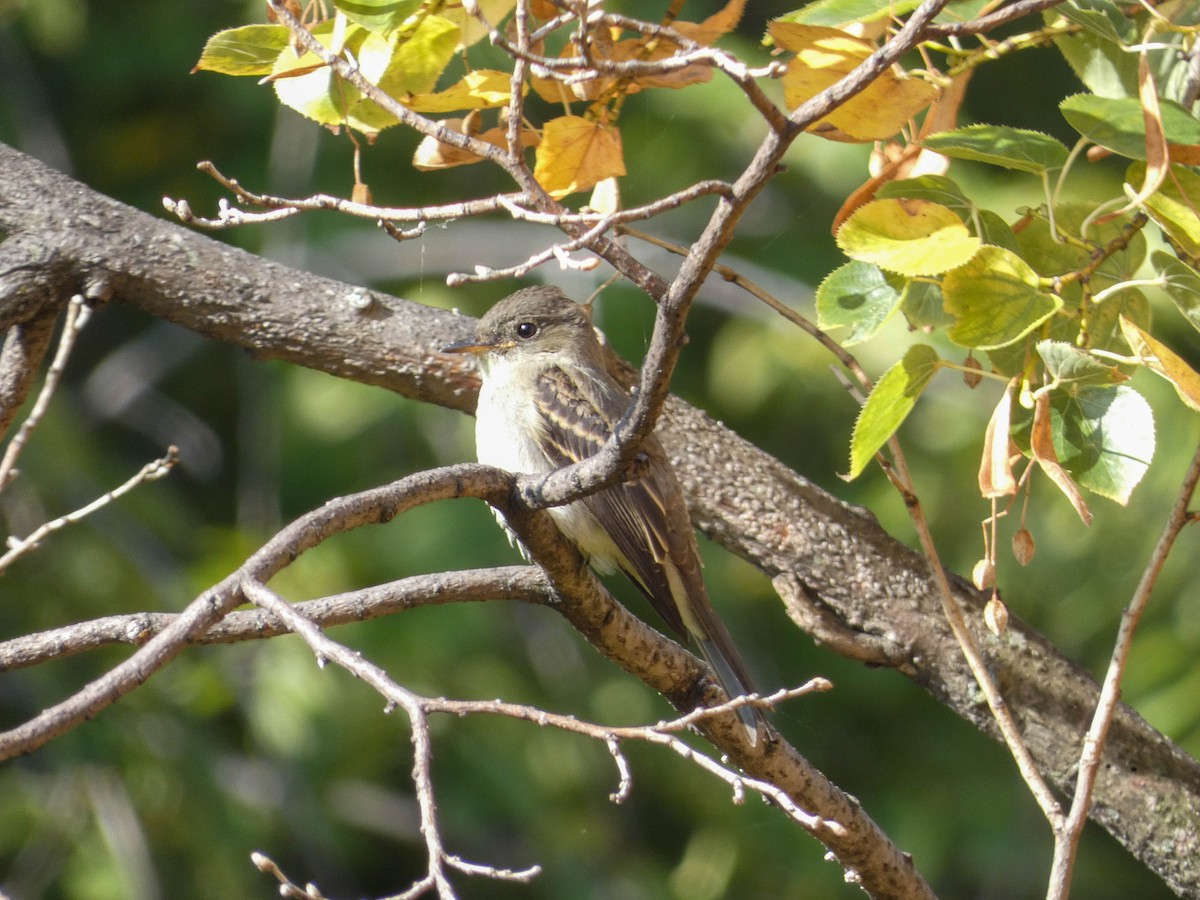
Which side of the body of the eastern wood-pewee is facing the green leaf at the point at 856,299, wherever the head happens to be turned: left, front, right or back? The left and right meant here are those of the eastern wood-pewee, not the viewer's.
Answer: left

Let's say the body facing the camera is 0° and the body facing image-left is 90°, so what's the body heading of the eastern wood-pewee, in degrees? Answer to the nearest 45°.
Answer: approximately 90°

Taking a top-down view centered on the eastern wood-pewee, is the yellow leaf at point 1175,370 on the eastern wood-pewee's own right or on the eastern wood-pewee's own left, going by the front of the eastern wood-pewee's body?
on the eastern wood-pewee's own left

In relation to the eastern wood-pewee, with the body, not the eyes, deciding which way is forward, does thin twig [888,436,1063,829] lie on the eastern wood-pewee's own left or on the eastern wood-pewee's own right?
on the eastern wood-pewee's own left

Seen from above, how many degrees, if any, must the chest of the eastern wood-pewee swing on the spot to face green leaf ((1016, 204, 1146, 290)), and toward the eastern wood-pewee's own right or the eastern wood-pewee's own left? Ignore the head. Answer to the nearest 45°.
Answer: approximately 135° to the eastern wood-pewee's own left

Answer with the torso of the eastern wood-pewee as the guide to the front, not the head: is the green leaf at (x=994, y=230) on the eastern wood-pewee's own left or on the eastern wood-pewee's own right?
on the eastern wood-pewee's own left

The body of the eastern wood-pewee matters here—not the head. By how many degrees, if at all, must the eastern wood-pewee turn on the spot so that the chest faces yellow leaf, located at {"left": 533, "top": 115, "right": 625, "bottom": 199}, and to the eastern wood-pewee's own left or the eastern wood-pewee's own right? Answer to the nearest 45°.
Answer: approximately 90° to the eastern wood-pewee's own left

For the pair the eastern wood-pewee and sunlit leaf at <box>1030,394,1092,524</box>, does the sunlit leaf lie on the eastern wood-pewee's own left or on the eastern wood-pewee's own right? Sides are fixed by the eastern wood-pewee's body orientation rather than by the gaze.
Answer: on the eastern wood-pewee's own left
